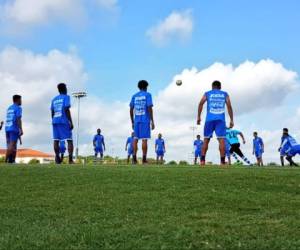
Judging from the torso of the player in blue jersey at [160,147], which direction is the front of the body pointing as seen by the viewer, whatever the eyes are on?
toward the camera

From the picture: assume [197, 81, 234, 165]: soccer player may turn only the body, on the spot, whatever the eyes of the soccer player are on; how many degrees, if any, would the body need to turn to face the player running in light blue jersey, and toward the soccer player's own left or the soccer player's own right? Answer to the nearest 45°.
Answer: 0° — they already face them

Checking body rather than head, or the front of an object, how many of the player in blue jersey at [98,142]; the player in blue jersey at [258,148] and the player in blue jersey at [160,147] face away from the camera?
0

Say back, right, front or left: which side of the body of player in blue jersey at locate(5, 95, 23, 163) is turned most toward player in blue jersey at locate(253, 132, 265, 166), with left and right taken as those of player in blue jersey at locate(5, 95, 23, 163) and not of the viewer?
front

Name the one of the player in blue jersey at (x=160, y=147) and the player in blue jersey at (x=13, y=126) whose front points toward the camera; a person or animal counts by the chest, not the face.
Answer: the player in blue jersey at (x=160, y=147)

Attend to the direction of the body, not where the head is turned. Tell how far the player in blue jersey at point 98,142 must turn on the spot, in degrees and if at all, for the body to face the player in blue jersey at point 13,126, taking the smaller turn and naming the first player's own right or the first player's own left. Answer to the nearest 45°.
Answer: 0° — they already face them

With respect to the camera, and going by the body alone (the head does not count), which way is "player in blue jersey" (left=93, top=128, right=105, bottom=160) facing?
toward the camera

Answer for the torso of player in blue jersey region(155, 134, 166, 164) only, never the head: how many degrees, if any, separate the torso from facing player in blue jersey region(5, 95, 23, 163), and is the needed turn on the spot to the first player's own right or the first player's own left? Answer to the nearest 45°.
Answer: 0° — they already face them

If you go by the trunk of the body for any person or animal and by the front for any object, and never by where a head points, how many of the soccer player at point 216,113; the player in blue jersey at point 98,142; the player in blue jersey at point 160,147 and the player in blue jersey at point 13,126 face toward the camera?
2

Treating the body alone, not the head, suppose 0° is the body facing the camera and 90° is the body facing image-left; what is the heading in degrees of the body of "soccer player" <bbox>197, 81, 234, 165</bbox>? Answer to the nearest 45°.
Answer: approximately 180°

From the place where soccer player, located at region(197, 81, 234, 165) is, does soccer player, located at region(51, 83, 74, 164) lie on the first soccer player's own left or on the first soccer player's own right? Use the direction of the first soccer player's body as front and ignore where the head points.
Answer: on the first soccer player's own left

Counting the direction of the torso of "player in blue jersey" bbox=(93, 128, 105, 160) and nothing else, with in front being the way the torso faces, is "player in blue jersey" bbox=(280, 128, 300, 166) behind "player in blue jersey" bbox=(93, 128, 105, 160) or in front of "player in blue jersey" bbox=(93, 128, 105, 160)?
in front

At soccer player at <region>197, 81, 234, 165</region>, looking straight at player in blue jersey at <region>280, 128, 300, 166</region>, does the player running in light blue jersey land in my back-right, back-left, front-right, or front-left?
front-left

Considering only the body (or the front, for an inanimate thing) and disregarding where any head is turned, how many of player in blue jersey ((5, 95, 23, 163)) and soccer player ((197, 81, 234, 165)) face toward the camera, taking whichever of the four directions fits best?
0
